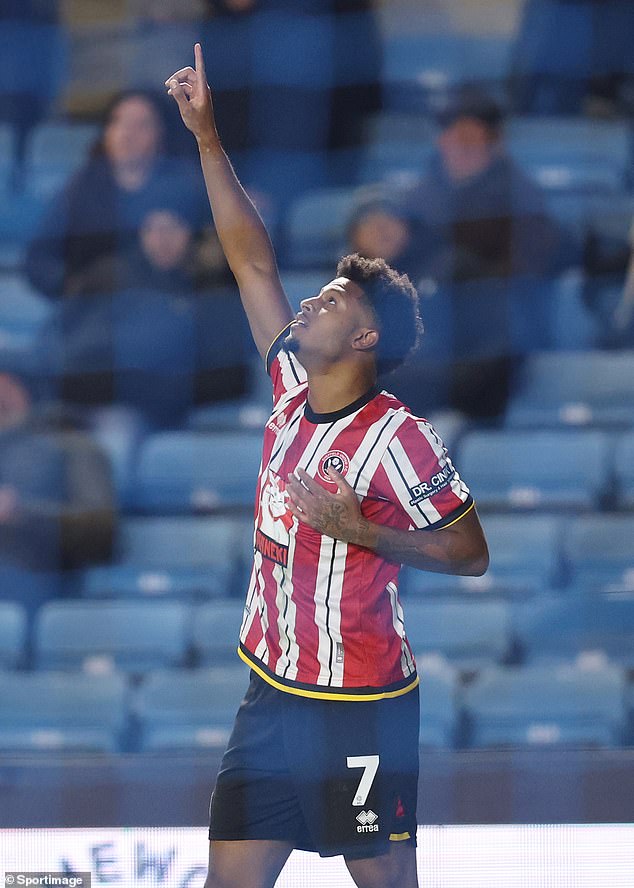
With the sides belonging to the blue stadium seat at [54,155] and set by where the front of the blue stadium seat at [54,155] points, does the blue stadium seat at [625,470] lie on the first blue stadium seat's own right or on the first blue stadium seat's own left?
on the first blue stadium seat's own left

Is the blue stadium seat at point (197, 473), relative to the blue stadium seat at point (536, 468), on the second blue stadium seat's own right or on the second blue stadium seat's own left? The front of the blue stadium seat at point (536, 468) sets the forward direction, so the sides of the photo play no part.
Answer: on the second blue stadium seat's own right

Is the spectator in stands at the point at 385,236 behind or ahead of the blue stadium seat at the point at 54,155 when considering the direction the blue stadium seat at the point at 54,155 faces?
ahead

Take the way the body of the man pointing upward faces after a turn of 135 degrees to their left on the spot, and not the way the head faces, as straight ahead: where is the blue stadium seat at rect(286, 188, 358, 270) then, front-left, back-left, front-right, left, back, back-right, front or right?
left

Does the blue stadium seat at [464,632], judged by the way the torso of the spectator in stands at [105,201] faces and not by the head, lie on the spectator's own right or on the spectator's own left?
on the spectator's own left

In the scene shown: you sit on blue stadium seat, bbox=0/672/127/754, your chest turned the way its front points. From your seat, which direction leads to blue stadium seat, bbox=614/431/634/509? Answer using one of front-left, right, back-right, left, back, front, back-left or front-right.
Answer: left
